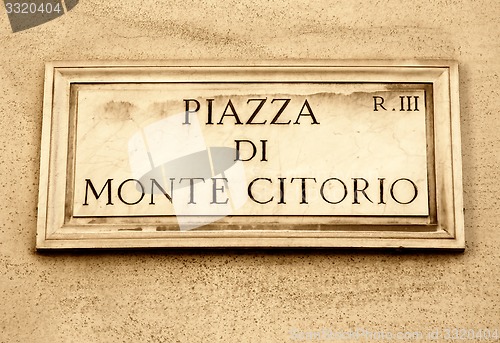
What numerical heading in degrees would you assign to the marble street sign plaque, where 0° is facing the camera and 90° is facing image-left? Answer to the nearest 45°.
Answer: approximately 0°
